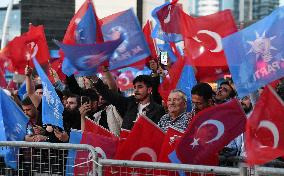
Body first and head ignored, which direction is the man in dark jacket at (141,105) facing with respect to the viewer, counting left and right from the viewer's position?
facing the viewer and to the left of the viewer

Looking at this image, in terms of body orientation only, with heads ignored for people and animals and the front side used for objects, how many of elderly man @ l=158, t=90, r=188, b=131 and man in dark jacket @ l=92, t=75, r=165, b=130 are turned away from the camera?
0

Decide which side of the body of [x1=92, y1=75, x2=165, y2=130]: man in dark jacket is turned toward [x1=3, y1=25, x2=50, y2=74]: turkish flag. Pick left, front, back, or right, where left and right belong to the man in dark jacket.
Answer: right

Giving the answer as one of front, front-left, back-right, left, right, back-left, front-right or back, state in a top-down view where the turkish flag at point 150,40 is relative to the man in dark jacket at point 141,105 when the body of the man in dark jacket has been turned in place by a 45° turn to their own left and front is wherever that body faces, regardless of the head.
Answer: back

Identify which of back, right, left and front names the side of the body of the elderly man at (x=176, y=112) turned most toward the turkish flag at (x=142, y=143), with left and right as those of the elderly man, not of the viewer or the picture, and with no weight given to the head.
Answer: front

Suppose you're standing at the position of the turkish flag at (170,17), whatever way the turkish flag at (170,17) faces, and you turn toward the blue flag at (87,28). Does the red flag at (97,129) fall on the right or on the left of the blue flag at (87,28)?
left

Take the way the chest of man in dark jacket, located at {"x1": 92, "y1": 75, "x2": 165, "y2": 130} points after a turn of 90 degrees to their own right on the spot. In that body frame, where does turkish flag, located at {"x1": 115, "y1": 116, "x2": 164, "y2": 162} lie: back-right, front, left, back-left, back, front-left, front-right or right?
back-left

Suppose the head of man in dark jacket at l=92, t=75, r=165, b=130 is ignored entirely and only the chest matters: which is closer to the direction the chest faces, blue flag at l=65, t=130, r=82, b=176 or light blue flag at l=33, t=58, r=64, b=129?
the blue flag

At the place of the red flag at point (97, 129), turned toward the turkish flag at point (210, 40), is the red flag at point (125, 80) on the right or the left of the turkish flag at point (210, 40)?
left

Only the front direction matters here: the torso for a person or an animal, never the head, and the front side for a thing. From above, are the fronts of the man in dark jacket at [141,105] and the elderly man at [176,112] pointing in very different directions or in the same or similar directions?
same or similar directions

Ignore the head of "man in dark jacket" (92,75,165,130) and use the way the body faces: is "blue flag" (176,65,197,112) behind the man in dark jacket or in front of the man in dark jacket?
behind
